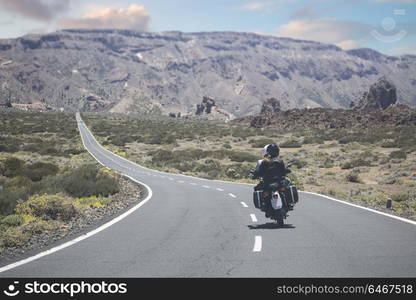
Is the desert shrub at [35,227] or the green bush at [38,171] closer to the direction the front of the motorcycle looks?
the green bush

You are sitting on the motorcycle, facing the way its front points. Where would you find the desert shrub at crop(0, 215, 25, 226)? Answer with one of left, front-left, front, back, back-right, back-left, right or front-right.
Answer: left

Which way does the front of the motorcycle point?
away from the camera

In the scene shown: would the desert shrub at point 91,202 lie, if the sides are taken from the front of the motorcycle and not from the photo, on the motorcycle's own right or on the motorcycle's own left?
on the motorcycle's own left

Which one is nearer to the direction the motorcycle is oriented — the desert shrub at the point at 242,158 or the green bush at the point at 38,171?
the desert shrub

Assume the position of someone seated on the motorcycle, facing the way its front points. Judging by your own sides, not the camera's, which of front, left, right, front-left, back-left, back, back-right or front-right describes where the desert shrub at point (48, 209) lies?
left

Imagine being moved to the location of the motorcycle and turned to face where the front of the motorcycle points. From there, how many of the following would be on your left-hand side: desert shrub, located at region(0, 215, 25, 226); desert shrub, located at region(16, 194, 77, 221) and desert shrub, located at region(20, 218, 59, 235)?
3

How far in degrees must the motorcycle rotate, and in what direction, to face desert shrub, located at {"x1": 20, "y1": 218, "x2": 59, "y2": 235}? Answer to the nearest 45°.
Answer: approximately 90° to its left

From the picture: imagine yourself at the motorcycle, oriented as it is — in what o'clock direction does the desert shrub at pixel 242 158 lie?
The desert shrub is roughly at 12 o'clock from the motorcycle.

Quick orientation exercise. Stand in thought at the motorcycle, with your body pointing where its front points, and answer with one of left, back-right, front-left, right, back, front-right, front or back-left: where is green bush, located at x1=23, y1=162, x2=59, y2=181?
front-left

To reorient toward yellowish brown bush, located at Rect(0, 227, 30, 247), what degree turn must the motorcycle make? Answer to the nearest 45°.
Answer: approximately 135° to its left

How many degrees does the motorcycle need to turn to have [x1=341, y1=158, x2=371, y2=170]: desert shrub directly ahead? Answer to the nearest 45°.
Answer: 0° — it already faces it
